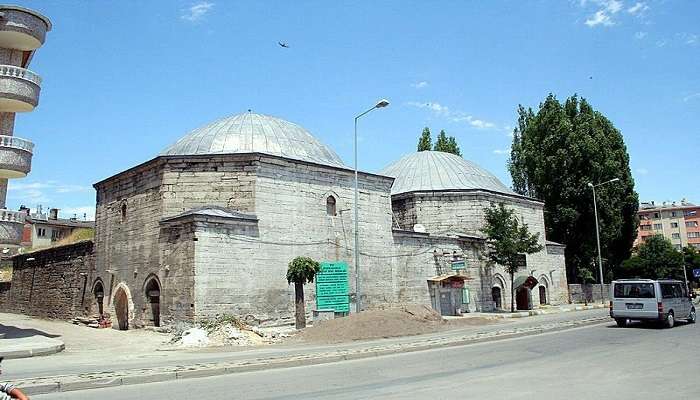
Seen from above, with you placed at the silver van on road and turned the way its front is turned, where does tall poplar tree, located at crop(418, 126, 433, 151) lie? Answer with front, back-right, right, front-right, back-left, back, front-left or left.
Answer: left

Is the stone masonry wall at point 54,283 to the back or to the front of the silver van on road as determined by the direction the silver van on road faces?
to the back

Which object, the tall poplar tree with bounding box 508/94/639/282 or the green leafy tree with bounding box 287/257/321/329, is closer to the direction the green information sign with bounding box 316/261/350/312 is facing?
the green leafy tree

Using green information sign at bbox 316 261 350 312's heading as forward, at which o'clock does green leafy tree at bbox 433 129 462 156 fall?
The green leafy tree is roughly at 7 o'clock from the green information sign.

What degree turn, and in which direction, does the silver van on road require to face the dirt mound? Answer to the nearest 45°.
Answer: approximately 180°

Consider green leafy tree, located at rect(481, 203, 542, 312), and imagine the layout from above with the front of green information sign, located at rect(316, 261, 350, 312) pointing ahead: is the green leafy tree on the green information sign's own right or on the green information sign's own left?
on the green information sign's own left

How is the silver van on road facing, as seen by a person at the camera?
facing away from the viewer and to the right of the viewer

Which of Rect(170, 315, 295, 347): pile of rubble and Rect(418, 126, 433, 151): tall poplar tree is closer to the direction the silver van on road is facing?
the tall poplar tree

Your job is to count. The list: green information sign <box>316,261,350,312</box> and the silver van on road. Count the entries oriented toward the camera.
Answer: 1

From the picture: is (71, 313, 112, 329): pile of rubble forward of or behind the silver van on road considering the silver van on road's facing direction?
behind

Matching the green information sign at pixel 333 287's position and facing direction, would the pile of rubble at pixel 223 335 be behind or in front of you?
in front

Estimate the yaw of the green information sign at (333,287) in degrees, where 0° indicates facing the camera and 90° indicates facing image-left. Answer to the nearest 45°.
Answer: approximately 0°
